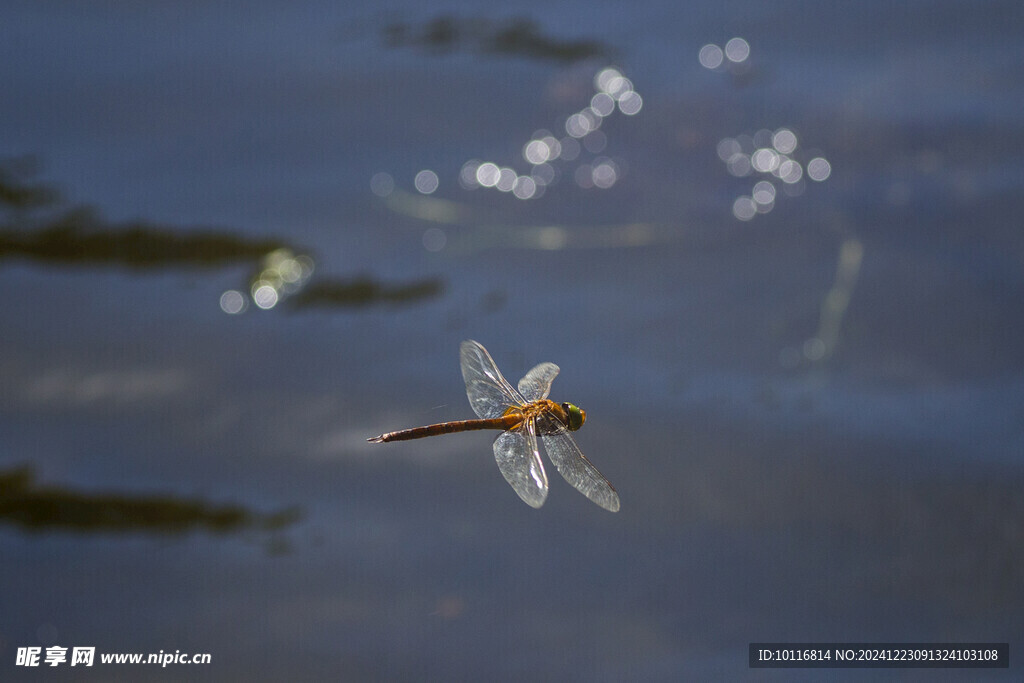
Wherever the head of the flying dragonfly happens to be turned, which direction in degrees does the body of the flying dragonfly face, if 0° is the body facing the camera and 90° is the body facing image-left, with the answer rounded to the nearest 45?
approximately 270°
